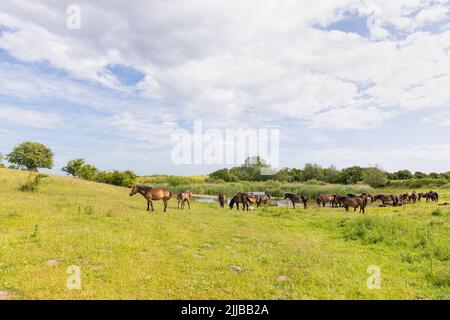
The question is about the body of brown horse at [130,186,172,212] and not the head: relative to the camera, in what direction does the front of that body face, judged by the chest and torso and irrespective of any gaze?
to the viewer's left

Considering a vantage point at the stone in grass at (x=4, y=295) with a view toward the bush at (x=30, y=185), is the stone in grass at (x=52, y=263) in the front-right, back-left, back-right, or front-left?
front-right

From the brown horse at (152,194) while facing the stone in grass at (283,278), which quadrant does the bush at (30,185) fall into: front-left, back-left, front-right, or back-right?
back-right

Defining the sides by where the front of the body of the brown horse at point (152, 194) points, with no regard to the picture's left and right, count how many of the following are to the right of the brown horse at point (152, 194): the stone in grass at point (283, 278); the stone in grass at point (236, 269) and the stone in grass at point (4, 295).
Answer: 0

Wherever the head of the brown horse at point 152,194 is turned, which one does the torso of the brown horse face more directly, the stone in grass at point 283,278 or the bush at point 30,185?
the bush

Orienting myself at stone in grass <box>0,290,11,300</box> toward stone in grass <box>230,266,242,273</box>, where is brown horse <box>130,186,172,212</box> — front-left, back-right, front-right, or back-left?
front-left

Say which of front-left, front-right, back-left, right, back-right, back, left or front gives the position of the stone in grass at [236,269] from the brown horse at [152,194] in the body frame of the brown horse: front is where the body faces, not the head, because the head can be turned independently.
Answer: left

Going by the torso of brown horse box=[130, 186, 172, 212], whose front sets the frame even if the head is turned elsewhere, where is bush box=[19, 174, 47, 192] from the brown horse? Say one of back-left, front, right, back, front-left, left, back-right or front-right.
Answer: front-right

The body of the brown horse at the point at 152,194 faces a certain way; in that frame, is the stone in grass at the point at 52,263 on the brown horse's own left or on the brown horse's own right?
on the brown horse's own left

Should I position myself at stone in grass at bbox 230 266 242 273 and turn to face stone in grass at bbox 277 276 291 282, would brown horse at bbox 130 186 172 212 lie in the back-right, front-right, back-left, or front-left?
back-left

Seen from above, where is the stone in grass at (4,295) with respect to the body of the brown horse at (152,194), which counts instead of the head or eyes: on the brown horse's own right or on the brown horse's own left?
on the brown horse's own left

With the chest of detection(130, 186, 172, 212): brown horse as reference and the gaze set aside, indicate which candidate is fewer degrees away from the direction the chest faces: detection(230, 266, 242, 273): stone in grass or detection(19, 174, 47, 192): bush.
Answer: the bush

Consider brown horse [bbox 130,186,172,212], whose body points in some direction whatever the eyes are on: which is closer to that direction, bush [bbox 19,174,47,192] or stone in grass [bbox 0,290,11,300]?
the bush

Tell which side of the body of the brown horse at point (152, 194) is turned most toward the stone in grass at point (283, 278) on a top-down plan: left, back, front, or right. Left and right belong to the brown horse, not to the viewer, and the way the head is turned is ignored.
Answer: left
